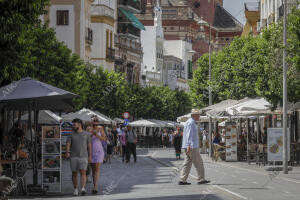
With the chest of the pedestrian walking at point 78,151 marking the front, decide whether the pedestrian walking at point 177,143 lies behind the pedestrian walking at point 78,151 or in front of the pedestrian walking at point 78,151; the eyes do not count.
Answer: behind

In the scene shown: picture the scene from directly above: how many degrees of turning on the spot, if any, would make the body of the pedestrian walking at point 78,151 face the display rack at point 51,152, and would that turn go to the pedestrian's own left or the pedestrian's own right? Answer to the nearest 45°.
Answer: approximately 135° to the pedestrian's own right

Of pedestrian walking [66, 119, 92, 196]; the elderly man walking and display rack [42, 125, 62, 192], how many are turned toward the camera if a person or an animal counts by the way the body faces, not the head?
2

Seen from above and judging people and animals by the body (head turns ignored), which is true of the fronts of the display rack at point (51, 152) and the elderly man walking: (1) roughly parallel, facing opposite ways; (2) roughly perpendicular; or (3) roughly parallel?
roughly perpendicular
